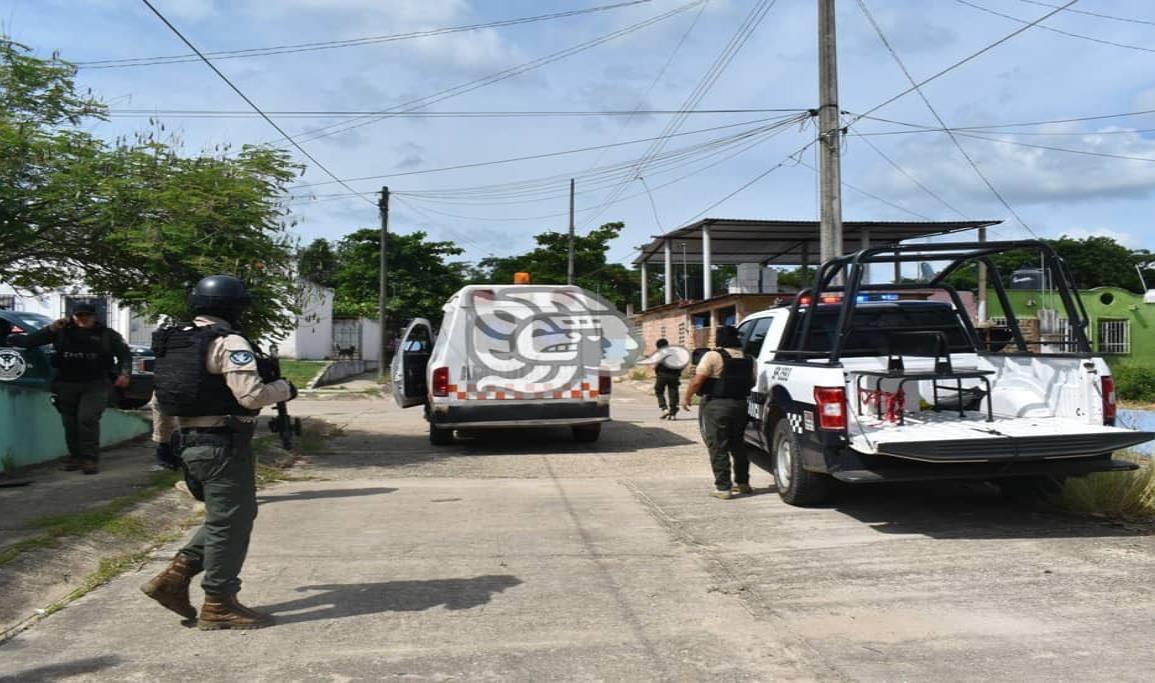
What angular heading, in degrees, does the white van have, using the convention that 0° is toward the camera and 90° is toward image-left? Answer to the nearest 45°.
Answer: approximately 180°

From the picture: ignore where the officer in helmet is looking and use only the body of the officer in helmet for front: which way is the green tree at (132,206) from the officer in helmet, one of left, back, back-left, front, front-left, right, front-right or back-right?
front-left

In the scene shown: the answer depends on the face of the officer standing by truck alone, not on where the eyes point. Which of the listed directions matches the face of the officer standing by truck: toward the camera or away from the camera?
away from the camera

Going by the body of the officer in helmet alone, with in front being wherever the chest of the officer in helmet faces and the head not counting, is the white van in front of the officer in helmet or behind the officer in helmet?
in front

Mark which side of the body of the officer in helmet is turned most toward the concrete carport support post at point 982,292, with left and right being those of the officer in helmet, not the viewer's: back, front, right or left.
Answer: front

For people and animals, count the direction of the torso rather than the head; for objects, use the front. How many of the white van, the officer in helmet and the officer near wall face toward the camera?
1

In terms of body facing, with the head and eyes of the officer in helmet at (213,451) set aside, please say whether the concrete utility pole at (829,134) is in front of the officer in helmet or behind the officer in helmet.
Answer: in front

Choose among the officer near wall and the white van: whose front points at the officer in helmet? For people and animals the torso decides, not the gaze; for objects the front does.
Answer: the officer near wall

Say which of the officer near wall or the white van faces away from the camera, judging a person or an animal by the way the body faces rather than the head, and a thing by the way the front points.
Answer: the white van

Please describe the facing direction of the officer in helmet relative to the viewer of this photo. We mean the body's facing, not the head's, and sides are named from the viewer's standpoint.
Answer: facing away from the viewer and to the right of the viewer

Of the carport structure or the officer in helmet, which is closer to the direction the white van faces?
the carport structure
